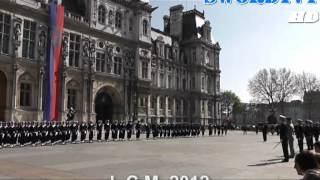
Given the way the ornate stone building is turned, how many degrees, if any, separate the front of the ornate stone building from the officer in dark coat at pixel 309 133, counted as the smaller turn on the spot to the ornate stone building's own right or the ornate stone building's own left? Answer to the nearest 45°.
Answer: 0° — it already faces them

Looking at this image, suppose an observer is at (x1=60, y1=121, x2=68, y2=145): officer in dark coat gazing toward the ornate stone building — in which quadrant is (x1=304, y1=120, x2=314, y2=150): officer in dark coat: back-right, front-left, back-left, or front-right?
back-right

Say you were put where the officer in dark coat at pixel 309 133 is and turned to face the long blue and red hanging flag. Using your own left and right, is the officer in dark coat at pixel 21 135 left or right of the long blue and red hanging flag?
left

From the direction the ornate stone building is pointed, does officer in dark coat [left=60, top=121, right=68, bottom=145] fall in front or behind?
in front

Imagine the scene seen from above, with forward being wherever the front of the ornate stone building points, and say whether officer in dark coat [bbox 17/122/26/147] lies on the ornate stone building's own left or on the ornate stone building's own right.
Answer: on the ornate stone building's own right

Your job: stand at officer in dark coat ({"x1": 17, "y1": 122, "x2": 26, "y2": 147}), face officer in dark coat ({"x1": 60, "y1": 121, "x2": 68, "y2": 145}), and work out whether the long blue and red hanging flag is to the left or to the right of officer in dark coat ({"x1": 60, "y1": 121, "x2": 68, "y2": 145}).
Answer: left
